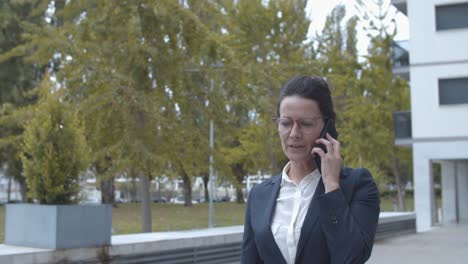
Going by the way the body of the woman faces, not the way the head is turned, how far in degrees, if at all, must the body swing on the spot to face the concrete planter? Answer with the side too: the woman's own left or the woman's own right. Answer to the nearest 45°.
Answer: approximately 90° to the woman's own right

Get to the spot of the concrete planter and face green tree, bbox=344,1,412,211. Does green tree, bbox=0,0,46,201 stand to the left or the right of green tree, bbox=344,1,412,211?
left

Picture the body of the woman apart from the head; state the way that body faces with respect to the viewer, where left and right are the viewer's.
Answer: facing the viewer and to the left of the viewer

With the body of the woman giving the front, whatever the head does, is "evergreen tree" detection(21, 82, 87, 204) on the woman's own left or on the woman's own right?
on the woman's own right

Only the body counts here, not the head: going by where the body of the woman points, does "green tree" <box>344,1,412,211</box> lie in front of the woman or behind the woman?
behind
